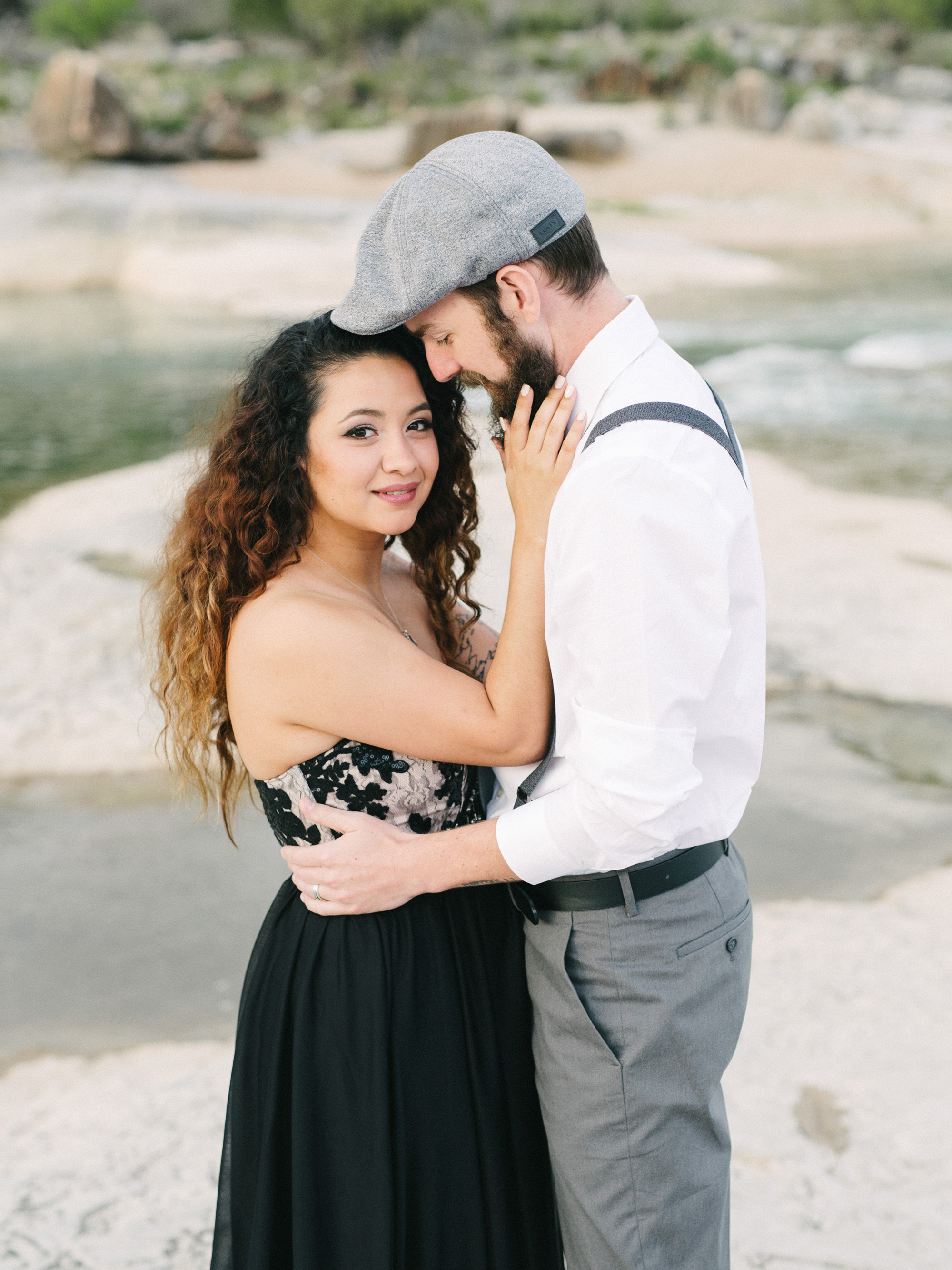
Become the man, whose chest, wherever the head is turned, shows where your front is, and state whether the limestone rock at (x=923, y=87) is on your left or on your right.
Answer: on your right

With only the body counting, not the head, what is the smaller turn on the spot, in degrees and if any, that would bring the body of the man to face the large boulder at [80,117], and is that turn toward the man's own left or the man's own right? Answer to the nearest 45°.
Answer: approximately 90° to the man's own right

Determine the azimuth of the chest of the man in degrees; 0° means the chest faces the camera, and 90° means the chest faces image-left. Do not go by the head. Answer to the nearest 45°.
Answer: approximately 90°

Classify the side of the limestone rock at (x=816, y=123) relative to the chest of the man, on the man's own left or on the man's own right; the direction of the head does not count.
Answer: on the man's own right

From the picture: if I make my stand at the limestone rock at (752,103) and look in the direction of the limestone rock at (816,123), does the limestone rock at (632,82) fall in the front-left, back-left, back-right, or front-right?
back-left
